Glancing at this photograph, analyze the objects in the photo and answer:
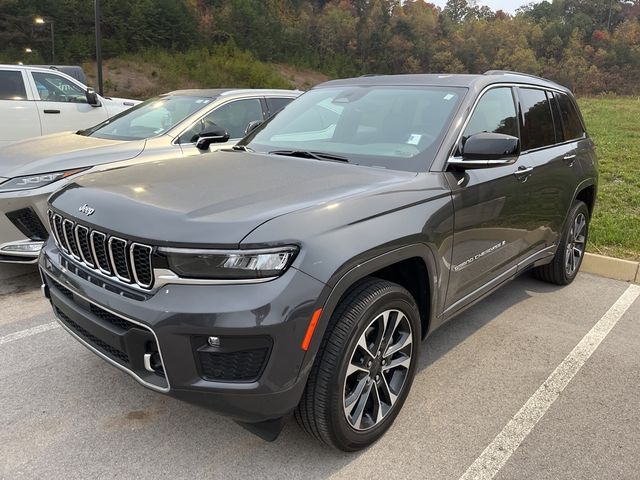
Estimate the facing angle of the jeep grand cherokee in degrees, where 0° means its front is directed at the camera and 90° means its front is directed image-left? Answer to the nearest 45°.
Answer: approximately 45°
